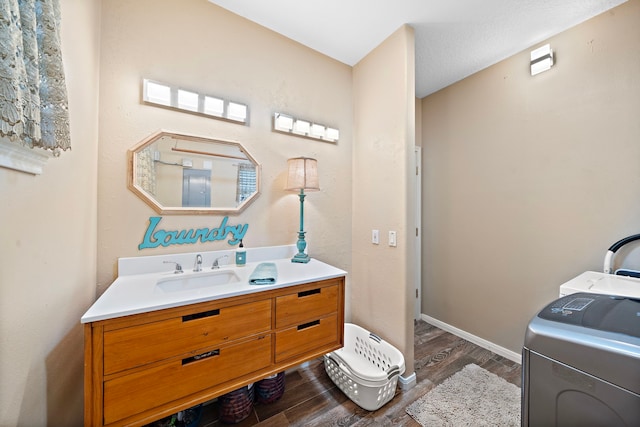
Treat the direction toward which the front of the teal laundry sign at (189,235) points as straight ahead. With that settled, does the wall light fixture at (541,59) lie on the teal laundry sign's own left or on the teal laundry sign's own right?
on the teal laundry sign's own left

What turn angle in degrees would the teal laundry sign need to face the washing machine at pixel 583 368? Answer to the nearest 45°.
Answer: approximately 45° to its left

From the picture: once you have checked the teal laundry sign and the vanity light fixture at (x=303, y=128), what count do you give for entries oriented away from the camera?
0

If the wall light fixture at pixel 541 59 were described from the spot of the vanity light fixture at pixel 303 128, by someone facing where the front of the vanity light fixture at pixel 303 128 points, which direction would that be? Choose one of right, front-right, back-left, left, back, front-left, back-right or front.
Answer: front-left

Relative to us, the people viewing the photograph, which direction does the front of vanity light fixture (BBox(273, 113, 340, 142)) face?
facing the viewer and to the right of the viewer

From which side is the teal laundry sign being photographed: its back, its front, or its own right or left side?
front
